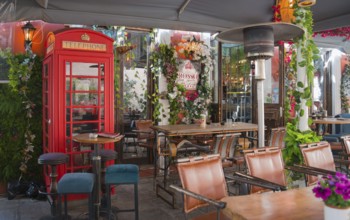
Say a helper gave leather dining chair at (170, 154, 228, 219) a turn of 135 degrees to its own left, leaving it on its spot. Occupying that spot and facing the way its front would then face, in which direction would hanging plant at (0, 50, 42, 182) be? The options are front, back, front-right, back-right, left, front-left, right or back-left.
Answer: front-left

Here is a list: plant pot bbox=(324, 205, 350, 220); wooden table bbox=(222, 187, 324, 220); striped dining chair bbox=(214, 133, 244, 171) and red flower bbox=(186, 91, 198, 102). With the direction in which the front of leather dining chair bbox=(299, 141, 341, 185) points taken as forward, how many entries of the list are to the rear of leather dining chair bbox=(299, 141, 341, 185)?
2

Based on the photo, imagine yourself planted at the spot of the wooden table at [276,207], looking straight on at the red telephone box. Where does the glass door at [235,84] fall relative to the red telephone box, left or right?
right
